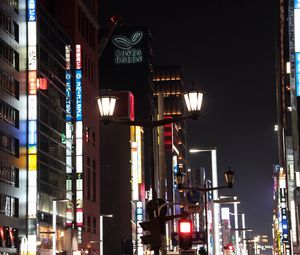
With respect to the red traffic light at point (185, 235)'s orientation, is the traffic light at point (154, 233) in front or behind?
in front

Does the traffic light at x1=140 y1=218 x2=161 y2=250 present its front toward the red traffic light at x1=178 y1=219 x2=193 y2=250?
no

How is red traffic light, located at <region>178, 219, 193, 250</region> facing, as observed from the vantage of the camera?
facing the viewer

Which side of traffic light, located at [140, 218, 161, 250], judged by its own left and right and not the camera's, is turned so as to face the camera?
left

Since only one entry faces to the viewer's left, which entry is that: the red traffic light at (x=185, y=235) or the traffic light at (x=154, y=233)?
the traffic light

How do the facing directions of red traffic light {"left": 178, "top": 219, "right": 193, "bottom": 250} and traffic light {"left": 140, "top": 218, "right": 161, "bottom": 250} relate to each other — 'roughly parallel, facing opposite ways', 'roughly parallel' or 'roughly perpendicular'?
roughly perpendicular
